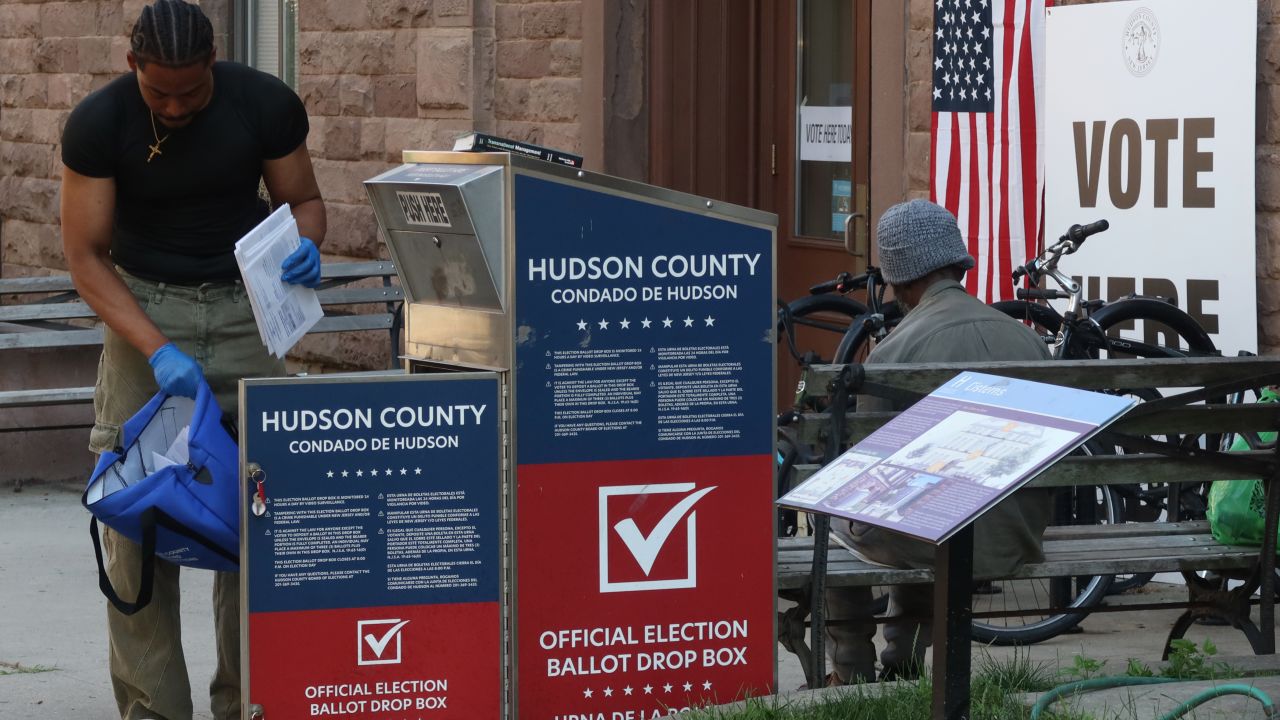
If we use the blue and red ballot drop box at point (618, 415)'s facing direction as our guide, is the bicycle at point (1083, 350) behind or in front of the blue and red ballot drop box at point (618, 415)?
behind

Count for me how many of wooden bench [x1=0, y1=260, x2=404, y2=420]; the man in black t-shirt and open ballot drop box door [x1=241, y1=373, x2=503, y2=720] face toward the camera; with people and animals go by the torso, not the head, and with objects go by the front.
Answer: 3

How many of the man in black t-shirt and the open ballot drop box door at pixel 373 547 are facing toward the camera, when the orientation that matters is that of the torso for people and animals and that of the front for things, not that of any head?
2

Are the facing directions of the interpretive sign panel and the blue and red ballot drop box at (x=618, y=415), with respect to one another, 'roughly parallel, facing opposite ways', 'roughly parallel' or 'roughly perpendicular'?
roughly parallel

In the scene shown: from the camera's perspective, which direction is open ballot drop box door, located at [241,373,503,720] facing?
toward the camera

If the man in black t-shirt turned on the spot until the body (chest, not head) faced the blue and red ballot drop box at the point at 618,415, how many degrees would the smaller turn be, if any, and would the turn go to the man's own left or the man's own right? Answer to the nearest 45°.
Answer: approximately 45° to the man's own left

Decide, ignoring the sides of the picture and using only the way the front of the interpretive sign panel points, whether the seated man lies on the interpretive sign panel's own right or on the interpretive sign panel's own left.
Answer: on the interpretive sign panel's own right

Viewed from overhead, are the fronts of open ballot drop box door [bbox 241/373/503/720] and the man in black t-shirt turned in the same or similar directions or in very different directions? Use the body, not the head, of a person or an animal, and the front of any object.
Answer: same or similar directions

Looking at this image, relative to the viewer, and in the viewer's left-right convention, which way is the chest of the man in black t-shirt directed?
facing the viewer

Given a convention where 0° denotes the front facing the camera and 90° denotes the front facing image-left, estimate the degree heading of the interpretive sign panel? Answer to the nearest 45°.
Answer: approximately 45°

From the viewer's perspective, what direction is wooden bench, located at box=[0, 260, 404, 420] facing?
toward the camera

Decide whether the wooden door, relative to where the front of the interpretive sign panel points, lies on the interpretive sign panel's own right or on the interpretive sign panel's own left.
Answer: on the interpretive sign panel's own right

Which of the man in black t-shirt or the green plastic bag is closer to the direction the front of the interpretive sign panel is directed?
the man in black t-shirt

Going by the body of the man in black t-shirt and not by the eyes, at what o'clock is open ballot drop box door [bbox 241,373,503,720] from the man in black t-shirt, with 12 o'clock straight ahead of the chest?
The open ballot drop box door is roughly at 11 o'clock from the man in black t-shirt.

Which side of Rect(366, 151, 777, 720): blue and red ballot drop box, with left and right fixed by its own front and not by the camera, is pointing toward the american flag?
back
